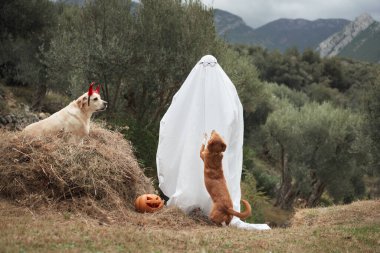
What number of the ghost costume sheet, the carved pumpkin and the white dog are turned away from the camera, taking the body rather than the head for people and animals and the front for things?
0

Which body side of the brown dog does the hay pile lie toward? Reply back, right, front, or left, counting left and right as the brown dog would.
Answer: left

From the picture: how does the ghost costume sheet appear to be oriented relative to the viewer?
toward the camera

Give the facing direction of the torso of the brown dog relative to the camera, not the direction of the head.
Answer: away from the camera

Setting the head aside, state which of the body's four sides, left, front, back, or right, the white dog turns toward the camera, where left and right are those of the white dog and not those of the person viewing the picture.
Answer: right

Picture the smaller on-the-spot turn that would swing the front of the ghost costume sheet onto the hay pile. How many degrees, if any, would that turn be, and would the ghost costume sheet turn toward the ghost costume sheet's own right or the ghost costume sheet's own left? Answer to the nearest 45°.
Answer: approximately 45° to the ghost costume sheet's own right

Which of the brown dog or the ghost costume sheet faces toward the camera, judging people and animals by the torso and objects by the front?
the ghost costume sheet

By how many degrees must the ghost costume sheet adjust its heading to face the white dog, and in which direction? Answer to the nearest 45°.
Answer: approximately 90° to its right

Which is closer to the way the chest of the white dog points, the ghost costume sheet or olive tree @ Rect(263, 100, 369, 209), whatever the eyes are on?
the ghost costume sheet

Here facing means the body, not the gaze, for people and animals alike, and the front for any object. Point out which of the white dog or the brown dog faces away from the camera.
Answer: the brown dog

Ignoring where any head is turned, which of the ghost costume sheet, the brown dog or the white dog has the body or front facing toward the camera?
the ghost costume sheet

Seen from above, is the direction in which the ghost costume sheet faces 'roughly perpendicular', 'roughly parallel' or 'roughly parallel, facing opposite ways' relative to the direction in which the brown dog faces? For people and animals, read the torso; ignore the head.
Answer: roughly parallel, facing opposite ways

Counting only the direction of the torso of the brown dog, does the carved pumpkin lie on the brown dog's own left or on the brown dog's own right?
on the brown dog's own left

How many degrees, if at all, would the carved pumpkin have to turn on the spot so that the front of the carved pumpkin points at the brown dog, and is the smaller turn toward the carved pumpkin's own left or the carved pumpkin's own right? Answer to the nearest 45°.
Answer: approximately 45° to the carved pumpkin's own left

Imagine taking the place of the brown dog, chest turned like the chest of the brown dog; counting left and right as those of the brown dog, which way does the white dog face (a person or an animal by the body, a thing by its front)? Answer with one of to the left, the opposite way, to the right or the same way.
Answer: to the right

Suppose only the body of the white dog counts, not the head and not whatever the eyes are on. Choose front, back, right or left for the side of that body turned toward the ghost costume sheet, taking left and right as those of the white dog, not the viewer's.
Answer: front

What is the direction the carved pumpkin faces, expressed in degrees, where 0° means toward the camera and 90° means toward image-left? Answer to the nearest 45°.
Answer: approximately 315°
